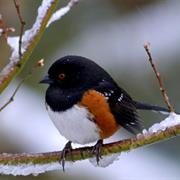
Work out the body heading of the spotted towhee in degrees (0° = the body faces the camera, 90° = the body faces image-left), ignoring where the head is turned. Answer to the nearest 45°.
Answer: approximately 45°
